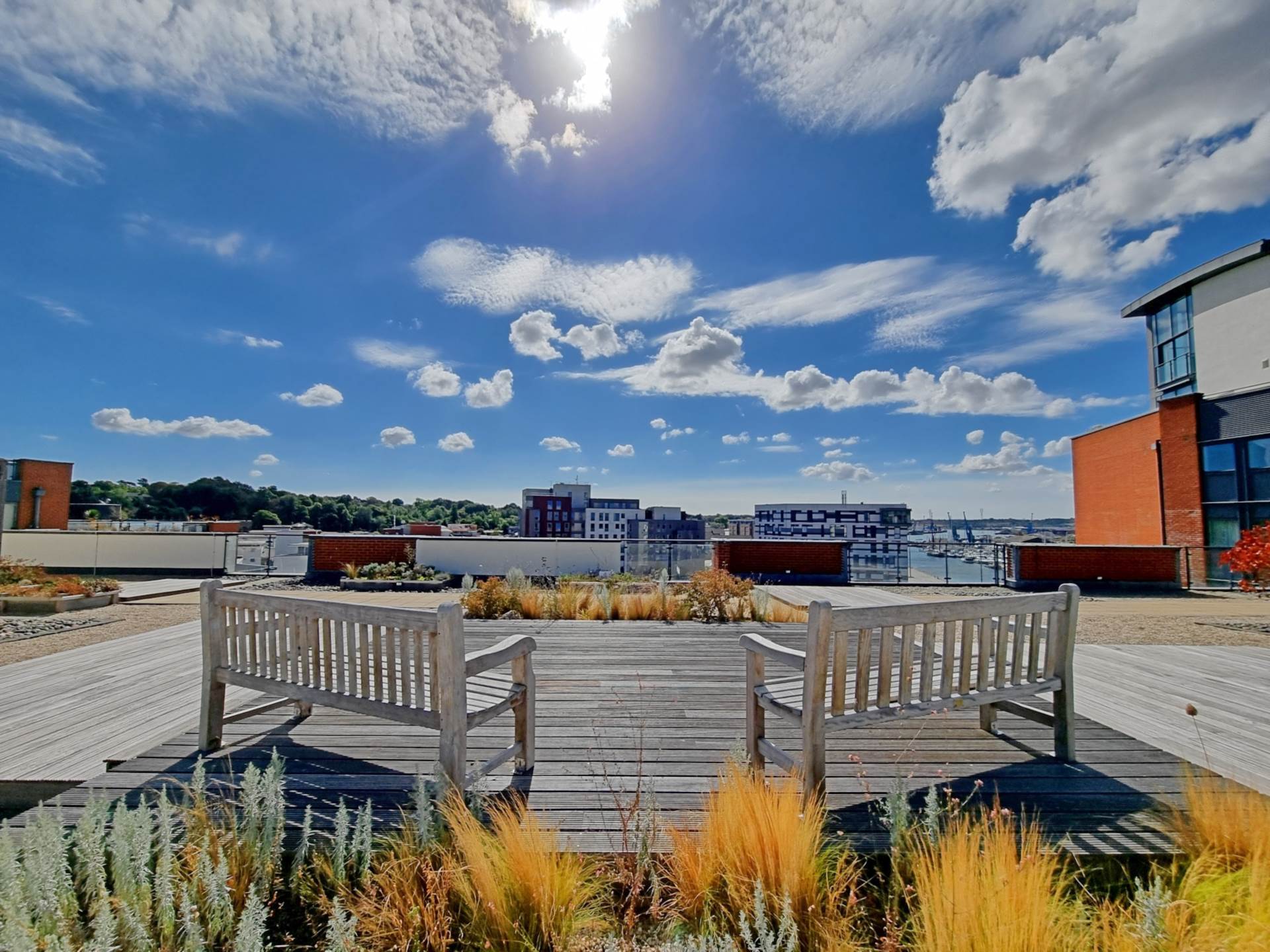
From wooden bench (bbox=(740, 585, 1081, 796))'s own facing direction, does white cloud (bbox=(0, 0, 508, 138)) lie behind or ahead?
ahead

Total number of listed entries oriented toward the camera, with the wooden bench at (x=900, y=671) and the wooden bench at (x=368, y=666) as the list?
0

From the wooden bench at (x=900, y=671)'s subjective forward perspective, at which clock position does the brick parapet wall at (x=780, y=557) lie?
The brick parapet wall is roughly at 1 o'clock from the wooden bench.

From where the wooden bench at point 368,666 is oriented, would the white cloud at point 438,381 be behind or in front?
in front

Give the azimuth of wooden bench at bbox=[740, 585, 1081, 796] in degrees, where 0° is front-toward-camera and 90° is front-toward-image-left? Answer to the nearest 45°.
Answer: approximately 135°

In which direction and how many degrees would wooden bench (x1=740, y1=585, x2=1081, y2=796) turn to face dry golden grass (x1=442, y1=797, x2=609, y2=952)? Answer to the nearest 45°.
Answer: approximately 90° to its left

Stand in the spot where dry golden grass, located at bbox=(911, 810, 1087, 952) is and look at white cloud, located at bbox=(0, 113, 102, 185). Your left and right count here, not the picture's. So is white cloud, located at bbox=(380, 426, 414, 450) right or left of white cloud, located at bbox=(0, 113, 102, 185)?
right

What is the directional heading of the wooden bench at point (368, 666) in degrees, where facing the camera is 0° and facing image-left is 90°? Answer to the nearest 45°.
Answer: approximately 225°

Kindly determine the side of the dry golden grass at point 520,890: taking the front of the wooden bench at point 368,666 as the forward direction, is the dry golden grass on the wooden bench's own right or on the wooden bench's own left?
on the wooden bench's own right

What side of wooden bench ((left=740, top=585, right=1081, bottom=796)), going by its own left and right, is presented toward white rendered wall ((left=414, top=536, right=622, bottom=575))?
front
